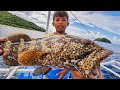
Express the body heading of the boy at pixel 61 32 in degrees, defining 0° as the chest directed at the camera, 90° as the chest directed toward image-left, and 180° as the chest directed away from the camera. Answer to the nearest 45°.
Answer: approximately 0°

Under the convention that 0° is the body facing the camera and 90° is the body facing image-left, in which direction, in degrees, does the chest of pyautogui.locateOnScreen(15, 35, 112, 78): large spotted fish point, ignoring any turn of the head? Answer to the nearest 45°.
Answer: approximately 270°
